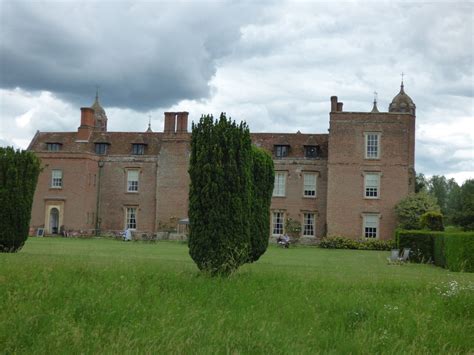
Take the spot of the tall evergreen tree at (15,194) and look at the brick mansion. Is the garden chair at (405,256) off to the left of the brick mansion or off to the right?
right

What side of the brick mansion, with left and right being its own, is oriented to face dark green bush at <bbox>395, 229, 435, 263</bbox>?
front

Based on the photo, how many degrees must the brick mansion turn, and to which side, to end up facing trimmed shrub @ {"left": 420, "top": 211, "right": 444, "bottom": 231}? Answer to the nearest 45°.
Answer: approximately 45° to its left

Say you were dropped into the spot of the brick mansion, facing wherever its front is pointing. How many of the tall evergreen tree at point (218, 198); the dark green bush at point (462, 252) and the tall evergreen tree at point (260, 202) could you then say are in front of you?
3

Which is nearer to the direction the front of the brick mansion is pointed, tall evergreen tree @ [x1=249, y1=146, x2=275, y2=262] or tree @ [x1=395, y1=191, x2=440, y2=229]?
the tall evergreen tree

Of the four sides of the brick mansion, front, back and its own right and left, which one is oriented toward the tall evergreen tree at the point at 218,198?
front

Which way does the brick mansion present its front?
toward the camera

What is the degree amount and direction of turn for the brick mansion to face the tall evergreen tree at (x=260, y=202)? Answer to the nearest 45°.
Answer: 0° — it already faces it

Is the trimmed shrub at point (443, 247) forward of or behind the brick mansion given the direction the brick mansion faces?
forward

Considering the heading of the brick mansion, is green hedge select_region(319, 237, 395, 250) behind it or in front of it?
in front

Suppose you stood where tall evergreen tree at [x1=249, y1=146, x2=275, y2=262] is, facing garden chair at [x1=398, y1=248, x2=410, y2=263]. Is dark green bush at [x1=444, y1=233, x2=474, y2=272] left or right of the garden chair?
right

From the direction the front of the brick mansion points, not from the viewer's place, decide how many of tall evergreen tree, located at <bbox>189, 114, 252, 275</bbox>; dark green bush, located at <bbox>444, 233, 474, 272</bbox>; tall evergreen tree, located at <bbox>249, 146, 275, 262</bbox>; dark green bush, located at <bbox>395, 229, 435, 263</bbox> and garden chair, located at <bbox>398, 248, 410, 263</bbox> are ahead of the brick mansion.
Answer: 5

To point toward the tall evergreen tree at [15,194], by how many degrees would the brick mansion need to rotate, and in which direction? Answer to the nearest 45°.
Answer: approximately 45° to its right
